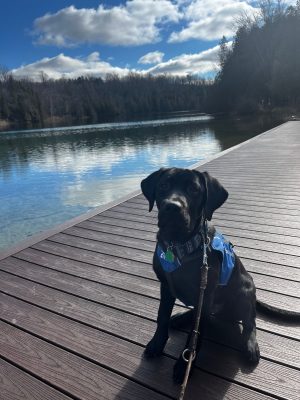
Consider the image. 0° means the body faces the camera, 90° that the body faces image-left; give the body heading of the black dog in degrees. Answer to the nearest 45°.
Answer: approximately 45°
